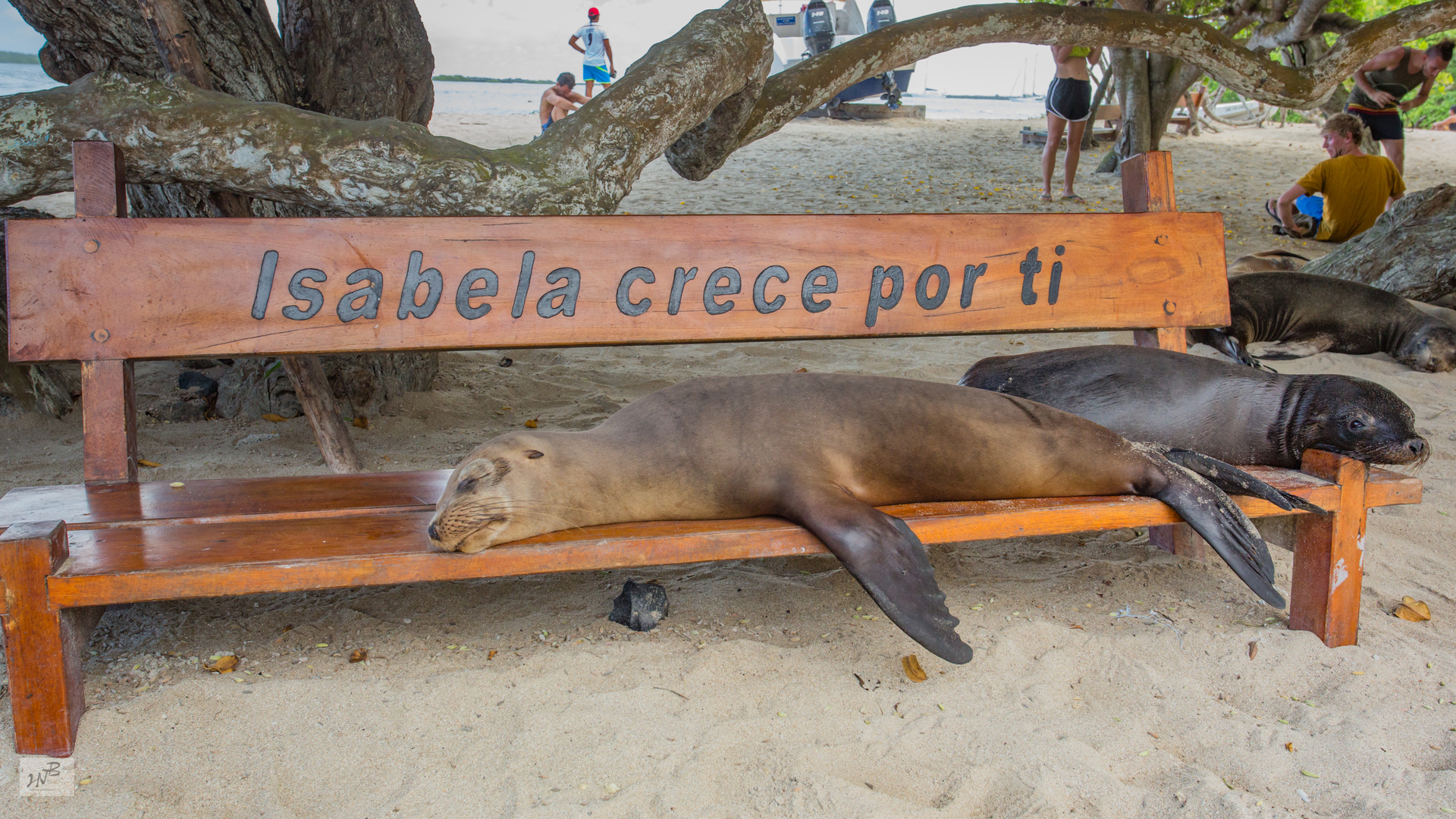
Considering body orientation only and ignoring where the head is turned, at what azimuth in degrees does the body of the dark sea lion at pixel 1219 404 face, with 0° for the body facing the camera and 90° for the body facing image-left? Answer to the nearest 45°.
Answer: approximately 270°

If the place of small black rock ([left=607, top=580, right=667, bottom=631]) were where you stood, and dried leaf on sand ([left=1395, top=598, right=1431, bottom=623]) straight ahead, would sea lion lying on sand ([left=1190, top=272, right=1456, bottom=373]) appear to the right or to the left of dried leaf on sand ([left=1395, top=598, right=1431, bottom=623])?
left

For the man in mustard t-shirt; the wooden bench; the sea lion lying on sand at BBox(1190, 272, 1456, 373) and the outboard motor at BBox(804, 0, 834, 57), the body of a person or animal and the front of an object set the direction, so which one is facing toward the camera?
the wooden bench

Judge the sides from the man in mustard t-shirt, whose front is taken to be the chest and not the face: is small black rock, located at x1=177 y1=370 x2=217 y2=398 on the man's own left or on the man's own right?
on the man's own left

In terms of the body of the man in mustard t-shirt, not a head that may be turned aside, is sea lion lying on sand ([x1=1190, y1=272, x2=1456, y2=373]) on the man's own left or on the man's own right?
on the man's own left

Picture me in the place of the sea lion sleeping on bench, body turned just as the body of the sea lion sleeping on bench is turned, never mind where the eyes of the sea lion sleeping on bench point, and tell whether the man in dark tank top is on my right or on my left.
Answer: on my right

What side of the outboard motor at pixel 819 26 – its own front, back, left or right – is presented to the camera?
back

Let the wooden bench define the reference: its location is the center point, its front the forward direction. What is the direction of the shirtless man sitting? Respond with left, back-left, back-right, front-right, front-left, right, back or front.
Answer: back

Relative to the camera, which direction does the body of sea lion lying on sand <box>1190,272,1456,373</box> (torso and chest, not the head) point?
to the viewer's right

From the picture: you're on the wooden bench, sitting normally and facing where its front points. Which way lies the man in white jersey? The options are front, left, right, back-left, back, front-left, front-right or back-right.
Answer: back

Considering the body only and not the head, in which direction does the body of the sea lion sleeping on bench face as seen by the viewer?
to the viewer's left
